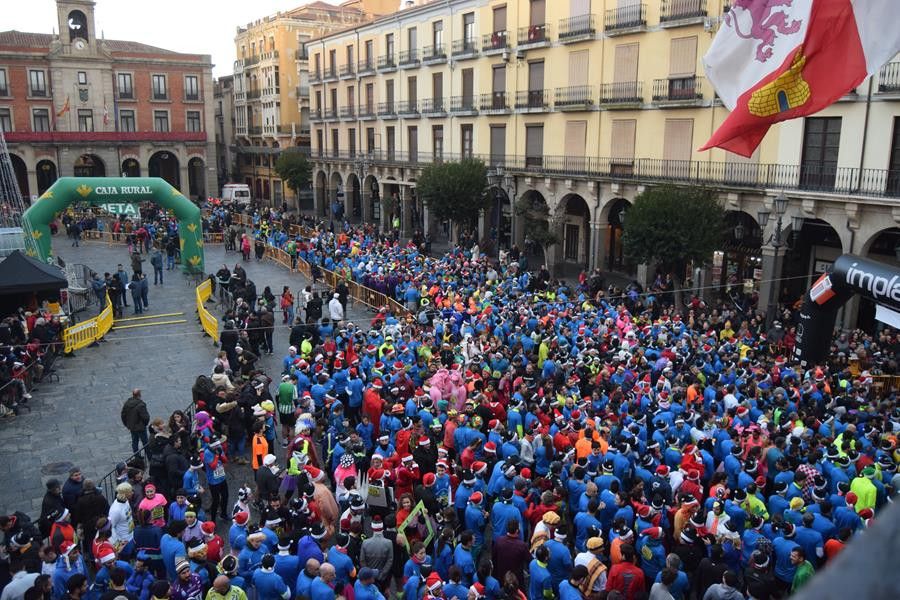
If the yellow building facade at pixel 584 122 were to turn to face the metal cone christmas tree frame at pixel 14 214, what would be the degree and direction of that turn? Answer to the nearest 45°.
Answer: approximately 45° to its right

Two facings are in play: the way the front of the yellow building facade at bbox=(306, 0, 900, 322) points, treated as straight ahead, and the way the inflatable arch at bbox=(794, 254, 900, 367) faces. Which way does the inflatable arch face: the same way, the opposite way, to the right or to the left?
the same way

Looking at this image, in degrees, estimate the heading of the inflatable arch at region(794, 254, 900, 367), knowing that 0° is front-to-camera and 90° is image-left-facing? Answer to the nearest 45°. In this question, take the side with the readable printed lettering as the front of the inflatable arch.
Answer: approximately 45°

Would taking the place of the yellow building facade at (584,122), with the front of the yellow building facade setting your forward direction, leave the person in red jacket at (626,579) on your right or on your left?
on your left

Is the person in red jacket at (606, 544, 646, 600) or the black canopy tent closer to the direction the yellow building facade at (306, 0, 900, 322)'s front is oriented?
the black canopy tent

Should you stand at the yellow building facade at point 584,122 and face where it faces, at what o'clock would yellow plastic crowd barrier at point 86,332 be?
The yellow plastic crowd barrier is roughly at 12 o'clock from the yellow building facade.

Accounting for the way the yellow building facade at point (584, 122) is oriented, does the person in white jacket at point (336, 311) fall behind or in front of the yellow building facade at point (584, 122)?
in front

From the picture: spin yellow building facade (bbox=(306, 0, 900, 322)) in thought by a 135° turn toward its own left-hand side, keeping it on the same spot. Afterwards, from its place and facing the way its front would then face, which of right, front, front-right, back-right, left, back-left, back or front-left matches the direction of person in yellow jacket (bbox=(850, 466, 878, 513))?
right

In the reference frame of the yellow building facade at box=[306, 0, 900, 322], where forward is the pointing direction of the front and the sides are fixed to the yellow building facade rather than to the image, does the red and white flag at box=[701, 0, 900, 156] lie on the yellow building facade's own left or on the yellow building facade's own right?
on the yellow building facade's own left

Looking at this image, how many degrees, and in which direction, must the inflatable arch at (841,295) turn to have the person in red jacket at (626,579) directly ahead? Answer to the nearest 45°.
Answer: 0° — it already faces them

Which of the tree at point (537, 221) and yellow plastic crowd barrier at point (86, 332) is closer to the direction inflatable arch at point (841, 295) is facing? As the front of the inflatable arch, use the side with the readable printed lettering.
the yellow plastic crowd barrier

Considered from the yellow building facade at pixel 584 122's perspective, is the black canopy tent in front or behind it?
in front

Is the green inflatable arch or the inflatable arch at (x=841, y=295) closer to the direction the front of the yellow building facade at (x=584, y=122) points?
the green inflatable arch

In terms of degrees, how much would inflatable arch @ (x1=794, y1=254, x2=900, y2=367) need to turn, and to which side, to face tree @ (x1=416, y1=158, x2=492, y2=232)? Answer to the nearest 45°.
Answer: approximately 90° to its right
